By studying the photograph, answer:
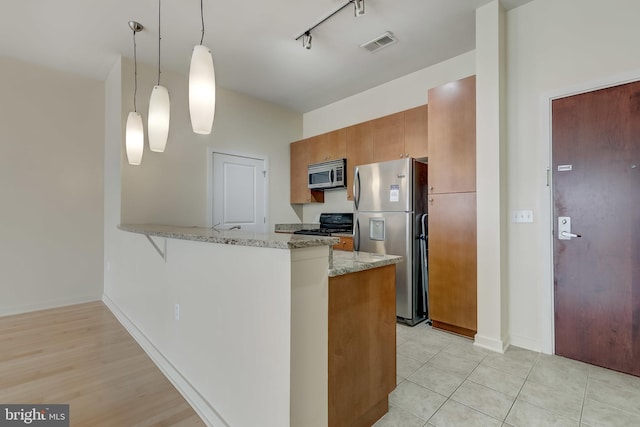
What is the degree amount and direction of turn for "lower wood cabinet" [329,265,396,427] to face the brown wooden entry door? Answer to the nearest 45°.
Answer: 0° — it already faces it

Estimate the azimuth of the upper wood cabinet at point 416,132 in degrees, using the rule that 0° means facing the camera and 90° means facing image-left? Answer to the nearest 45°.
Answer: approximately 45°

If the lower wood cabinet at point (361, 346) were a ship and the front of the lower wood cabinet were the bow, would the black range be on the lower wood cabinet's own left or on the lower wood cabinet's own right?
on the lower wood cabinet's own left

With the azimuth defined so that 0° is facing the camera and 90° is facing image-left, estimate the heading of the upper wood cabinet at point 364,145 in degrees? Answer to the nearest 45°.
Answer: approximately 45°

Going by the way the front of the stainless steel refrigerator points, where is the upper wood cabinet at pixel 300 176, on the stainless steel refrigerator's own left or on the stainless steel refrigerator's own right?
on the stainless steel refrigerator's own right

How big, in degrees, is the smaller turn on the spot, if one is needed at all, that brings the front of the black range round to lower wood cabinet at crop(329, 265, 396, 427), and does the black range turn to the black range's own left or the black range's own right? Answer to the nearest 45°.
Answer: approximately 45° to the black range's own left
